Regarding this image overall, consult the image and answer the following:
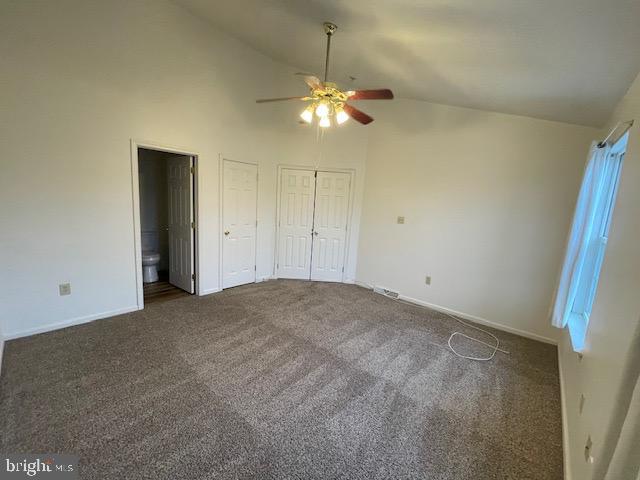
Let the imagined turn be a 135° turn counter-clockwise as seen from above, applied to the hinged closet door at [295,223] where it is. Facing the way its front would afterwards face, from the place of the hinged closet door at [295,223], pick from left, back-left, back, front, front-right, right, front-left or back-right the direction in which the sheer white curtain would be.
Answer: right

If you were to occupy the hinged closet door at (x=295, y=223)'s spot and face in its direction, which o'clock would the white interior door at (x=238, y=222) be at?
The white interior door is roughly at 2 o'clock from the hinged closet door.

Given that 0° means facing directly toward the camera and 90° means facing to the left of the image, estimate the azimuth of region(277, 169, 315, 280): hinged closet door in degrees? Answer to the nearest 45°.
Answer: approximately 0°

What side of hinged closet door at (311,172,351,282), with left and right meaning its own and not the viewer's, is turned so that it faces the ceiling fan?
front

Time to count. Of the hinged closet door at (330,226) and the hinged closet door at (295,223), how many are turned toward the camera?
2

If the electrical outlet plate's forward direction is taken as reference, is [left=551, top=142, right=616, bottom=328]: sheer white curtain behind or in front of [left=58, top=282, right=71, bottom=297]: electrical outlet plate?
in front

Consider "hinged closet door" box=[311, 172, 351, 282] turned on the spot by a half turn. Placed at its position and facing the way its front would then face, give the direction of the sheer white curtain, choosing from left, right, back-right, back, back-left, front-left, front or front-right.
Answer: back-right
